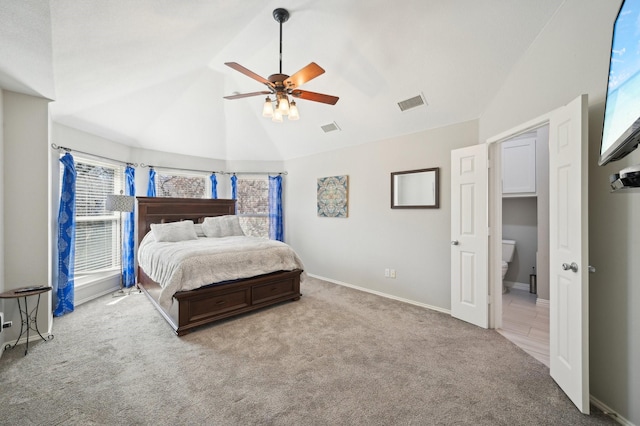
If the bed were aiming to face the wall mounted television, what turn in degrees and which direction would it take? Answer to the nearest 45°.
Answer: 0° — it already faces it

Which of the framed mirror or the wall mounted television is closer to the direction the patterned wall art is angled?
the wall mounted television

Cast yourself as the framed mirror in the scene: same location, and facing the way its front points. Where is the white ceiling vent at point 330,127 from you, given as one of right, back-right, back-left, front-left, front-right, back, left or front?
front-right

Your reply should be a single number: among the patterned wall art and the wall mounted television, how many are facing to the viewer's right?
0

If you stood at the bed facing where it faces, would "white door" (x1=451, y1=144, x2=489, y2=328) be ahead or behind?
ahead

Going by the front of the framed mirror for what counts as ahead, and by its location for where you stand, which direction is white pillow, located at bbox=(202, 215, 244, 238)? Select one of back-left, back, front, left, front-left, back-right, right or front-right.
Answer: front-right

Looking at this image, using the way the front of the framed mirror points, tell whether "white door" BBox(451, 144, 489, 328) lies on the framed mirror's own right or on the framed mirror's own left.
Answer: on the framed mirror's own left

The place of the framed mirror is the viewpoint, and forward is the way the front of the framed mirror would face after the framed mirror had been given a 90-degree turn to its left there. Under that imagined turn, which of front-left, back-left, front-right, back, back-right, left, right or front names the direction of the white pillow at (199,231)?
back-right

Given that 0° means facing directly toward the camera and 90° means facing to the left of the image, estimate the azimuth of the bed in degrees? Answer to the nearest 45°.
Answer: approximately 315°

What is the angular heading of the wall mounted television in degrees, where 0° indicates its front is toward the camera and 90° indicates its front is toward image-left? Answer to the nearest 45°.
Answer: approximately 45°

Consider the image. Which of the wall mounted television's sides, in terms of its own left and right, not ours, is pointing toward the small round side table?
front
